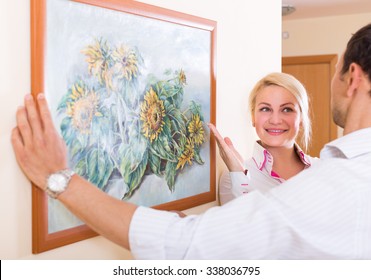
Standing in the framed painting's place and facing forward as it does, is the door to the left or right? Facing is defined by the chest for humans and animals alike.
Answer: on its left

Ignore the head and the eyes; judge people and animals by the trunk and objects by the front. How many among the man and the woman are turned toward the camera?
1

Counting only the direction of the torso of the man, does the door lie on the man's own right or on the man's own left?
on the man's own right

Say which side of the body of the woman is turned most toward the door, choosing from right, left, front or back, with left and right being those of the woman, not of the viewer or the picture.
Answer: back

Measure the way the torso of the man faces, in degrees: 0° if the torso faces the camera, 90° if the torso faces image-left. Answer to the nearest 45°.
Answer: approximately 135°

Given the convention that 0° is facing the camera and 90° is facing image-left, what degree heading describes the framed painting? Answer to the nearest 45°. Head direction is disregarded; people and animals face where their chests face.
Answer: approximately 315°

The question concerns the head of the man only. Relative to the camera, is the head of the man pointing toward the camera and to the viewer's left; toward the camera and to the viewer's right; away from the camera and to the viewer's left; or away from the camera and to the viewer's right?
away from the camera and to the viewer's left
